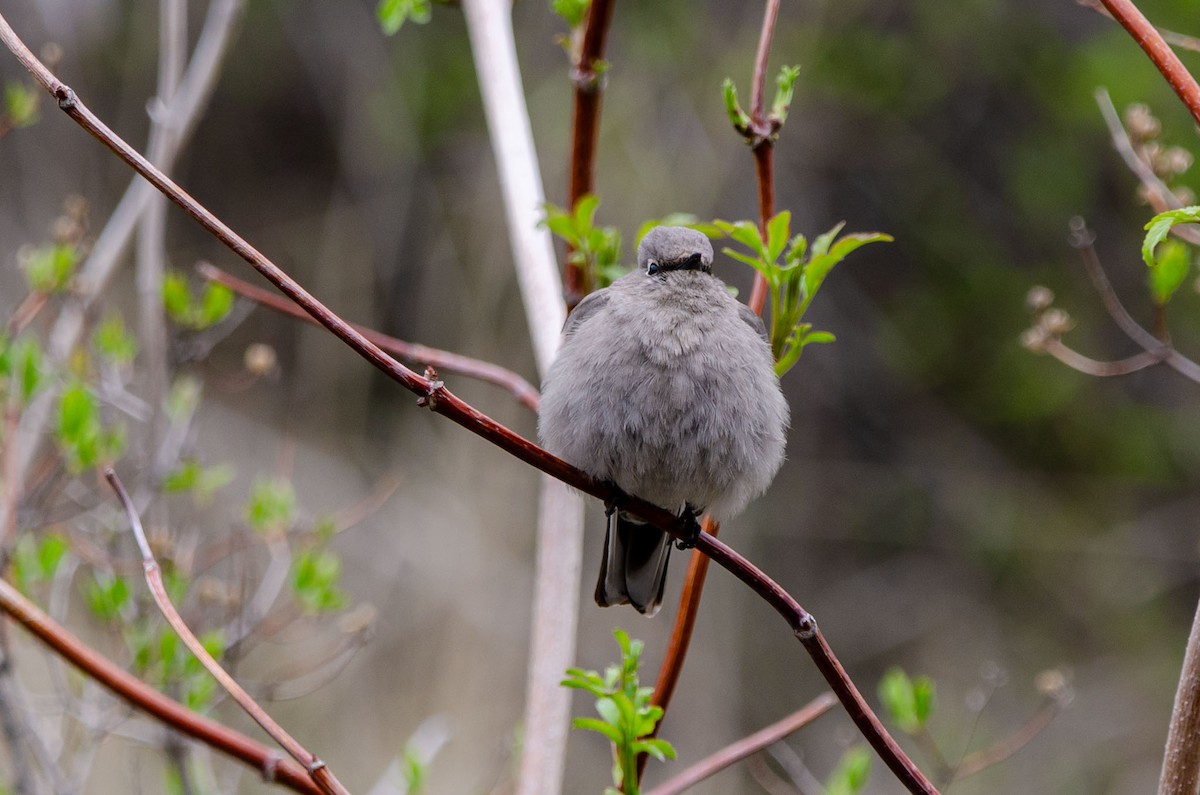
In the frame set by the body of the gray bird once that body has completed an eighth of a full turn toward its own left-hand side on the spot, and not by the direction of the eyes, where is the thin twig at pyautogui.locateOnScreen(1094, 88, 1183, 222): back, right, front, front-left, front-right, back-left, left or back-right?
front-left

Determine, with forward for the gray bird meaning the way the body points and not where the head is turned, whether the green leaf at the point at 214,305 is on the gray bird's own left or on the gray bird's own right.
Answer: on the gray bird's own right

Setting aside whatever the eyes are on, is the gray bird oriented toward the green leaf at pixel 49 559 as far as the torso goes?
no

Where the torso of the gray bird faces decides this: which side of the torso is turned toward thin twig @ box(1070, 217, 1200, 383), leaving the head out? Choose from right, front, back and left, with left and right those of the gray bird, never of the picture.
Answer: left

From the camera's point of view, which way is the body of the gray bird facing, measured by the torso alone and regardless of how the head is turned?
toward the camera

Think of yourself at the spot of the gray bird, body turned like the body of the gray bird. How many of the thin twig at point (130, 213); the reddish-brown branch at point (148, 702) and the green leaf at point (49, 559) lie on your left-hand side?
0

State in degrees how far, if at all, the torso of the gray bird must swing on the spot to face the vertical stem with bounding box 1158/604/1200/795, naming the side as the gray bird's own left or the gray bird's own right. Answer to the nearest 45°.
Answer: approximately 45° to the gray bird's own left

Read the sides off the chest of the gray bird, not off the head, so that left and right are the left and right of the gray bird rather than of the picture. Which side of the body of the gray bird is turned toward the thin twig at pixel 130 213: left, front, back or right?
right
